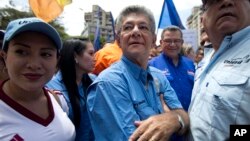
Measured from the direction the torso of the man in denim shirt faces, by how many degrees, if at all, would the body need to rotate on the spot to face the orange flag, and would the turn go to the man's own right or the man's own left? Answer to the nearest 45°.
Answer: approximately 180°

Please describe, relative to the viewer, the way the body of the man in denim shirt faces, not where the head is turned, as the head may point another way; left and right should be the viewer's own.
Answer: facing the viewer and to the right of the viewer

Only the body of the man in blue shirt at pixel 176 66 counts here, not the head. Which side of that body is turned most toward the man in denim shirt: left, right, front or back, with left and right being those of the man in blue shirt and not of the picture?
front

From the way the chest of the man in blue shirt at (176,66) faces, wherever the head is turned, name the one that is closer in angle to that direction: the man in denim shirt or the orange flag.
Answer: the man in denim shirt

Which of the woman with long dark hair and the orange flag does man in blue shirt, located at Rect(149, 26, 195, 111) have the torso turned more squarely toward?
the woman with long dark hair

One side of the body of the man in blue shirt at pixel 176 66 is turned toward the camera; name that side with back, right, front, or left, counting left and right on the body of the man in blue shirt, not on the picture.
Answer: front

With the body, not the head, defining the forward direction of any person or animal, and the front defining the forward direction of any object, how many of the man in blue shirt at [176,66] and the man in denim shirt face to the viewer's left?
0

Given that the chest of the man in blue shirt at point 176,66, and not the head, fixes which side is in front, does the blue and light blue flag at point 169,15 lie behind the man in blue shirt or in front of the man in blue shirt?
behind

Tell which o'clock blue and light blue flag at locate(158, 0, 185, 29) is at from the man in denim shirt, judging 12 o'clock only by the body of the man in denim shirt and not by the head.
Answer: The blue and light blue flag is roughly at 8 o'clock from the man in denim shirt.

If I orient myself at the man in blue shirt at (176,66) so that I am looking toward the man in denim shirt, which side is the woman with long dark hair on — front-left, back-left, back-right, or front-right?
front-right

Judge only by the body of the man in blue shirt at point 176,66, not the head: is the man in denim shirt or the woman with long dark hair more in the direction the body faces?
the man in denim shirt

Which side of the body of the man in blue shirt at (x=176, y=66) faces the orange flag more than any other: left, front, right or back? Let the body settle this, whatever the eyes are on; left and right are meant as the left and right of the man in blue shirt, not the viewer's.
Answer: right
